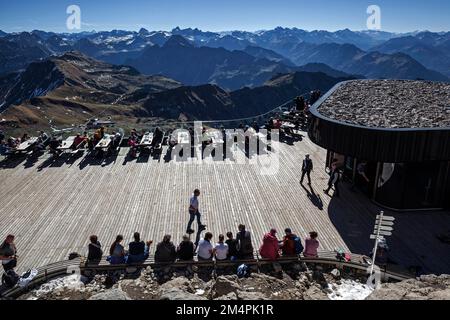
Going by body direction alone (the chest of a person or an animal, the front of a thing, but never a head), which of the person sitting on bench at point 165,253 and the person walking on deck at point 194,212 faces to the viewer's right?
the person walking on deck

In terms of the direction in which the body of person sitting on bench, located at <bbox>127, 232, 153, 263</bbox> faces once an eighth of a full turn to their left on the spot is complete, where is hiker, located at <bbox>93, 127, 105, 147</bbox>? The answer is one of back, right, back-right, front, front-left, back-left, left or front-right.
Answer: front-right

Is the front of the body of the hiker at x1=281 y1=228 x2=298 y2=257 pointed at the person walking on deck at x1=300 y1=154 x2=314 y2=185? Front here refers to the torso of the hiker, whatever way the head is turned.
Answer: yes

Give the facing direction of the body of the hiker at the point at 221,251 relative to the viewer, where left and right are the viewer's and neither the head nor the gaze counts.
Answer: facing away from the viewer

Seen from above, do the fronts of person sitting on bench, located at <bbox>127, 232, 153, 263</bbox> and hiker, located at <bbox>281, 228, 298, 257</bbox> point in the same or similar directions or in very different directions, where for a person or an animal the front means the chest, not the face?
same or similar directions

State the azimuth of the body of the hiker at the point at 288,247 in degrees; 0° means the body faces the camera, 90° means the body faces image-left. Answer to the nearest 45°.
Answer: approximately 180°

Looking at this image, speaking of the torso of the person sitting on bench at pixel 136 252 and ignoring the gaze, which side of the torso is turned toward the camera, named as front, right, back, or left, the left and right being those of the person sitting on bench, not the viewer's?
back

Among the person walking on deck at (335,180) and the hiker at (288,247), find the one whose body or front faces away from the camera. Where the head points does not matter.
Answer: the hiker

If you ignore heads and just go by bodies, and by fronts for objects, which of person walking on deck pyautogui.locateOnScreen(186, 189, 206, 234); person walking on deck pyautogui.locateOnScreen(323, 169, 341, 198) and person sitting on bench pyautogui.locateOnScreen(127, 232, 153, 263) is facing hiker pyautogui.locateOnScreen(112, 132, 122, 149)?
the person sitting on bench

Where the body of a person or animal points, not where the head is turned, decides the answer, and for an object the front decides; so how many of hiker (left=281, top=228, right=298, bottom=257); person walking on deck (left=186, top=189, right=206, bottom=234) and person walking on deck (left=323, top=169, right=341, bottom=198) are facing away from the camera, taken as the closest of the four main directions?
1

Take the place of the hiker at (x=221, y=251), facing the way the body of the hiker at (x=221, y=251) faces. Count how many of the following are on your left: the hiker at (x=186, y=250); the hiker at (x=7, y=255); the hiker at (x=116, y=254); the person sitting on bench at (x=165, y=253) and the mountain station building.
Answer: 4

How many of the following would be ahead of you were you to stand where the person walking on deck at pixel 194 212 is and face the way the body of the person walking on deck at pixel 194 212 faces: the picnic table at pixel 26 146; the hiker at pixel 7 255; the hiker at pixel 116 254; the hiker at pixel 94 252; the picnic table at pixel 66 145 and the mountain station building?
1

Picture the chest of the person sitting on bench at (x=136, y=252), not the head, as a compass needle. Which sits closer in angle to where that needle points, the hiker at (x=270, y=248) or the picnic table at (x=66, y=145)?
the picnic table

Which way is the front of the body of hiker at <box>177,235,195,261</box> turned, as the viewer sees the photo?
away from the camera

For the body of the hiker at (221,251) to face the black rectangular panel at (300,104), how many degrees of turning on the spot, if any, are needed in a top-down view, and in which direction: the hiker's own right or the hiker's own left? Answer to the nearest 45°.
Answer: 0° — they already face them

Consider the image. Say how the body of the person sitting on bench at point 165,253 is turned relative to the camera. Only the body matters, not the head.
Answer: away from the camera

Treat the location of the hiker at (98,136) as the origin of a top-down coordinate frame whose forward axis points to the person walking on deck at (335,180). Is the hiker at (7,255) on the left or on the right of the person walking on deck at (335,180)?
right
